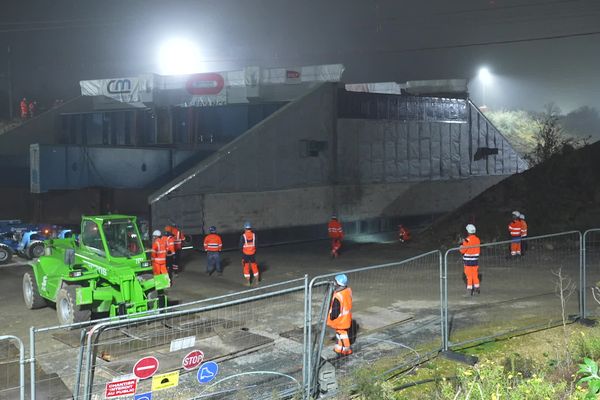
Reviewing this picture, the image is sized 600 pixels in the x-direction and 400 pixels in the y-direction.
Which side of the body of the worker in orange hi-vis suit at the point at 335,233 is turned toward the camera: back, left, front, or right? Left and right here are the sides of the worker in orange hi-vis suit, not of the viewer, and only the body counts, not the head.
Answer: back

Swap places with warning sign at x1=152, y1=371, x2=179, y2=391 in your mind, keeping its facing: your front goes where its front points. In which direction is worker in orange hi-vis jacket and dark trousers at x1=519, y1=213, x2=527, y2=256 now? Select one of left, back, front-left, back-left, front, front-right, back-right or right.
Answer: back-left

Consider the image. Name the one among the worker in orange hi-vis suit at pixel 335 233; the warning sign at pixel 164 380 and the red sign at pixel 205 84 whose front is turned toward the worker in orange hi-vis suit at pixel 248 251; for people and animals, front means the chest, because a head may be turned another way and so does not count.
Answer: the red sign

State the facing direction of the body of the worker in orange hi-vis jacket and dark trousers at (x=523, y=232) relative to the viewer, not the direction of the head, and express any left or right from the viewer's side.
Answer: facing to the left of the viewer

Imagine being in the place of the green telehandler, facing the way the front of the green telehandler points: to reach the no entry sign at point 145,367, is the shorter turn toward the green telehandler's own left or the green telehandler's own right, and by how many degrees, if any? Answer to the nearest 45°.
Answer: approximately 45° to the green telehandler's own right

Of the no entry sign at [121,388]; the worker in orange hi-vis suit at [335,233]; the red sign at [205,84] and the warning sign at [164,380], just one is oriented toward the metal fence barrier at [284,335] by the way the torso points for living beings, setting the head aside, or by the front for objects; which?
the red sign

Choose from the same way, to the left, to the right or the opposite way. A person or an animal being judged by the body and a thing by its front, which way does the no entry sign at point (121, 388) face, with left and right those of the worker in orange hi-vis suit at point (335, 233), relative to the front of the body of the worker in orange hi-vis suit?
the opposite way
